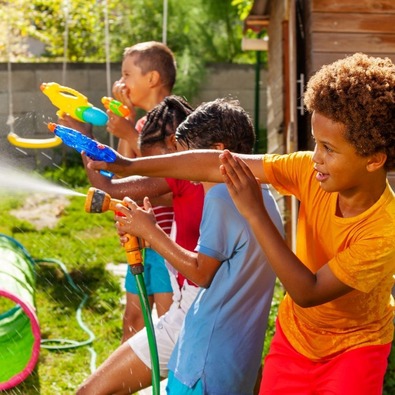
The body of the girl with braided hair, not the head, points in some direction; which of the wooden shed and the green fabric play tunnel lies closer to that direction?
the green fabric play tunnel

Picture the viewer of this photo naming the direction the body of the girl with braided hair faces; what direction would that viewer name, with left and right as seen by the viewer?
facing to the left of the viewer

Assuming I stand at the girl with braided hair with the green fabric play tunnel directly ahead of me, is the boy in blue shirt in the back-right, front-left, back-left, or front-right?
back-left

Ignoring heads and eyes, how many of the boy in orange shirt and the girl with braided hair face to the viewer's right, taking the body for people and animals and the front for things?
0

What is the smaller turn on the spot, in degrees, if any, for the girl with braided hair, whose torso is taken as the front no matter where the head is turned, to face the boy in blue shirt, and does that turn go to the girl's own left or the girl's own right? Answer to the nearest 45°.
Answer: approximately 90° to the girl's own left

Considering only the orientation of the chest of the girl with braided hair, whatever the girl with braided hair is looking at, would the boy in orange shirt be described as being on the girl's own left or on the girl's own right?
on the girl's own left

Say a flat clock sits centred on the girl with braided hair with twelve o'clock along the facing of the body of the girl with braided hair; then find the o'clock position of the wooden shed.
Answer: The wooden shed is roughly at 4 o'clock from the girl with braided hair.

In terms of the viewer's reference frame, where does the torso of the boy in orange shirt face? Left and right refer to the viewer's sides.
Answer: facing the viewer and to the left of the viewer

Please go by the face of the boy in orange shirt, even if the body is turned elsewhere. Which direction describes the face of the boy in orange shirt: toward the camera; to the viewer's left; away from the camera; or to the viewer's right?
to the viewer's left
